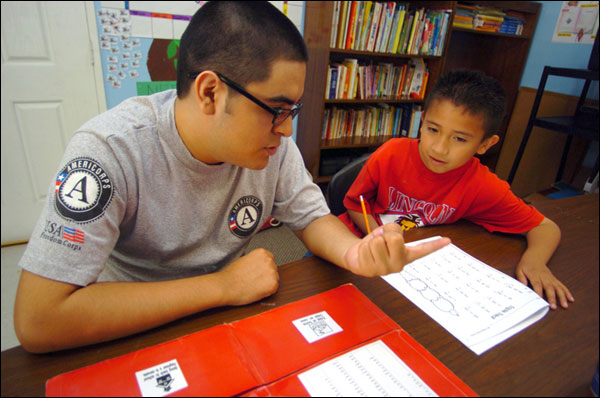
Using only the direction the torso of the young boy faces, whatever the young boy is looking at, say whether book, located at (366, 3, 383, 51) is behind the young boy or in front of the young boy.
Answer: behind

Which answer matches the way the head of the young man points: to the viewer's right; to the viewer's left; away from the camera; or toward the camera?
to the viewer's right

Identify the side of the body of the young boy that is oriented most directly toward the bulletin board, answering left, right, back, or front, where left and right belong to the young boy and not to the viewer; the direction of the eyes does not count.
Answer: right

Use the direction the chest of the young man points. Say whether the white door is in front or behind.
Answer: behind

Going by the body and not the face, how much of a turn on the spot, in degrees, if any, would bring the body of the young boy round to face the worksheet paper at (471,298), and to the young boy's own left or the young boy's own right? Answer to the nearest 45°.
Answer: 0° — they already face it

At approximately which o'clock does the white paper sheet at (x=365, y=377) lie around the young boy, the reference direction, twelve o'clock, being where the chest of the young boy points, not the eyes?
The white paper sheet is roughly at 12 o'clock from the young boy.

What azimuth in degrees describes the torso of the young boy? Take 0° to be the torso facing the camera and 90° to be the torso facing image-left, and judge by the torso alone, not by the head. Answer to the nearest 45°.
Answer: approximately 0°

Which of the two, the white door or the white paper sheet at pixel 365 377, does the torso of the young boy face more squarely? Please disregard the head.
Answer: the white paper sheet

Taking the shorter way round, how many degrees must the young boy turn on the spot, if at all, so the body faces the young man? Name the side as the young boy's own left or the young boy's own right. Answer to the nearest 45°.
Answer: approximately 45° to the young boy's own right

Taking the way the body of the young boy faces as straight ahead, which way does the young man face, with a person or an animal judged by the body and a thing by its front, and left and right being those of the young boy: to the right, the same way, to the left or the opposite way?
to the left
